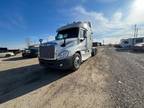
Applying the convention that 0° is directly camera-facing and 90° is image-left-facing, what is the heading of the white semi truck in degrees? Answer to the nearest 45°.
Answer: approximately 45°
